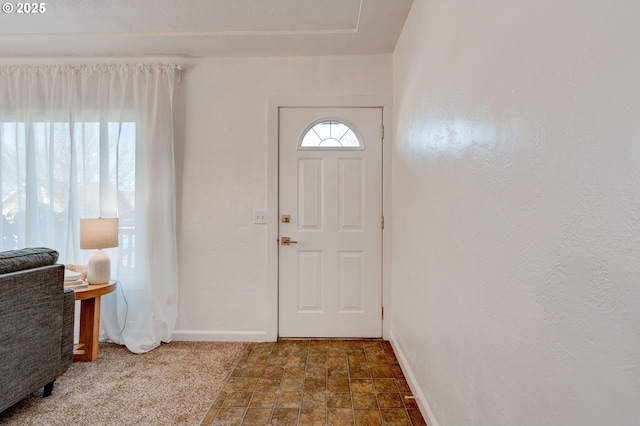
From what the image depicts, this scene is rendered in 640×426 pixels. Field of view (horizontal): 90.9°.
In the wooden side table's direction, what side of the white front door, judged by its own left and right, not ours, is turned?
right

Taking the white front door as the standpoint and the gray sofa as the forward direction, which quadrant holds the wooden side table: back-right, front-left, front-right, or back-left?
front-right

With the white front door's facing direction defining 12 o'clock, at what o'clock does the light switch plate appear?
The light switch plate is roughly at 3 o'clock from the white front door.

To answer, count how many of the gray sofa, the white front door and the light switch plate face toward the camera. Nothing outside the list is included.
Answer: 2

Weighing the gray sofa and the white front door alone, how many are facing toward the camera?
1

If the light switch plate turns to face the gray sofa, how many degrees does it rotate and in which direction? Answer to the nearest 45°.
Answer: approximately 45° to its right

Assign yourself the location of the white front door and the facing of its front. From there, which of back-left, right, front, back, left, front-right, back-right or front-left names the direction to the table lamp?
right

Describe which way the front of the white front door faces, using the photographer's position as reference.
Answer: facing the viewer

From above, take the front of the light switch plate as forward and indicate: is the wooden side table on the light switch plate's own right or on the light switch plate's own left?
on the light switch plate's own right

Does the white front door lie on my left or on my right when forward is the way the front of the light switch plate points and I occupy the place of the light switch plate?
on my left

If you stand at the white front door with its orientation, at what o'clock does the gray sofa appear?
The gray sofa is roughly at 2 o'clock from the white front door.

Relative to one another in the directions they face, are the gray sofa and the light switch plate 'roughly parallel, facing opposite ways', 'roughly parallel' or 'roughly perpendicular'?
roughly perpendicular

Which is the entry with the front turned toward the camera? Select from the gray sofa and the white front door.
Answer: the white front door
